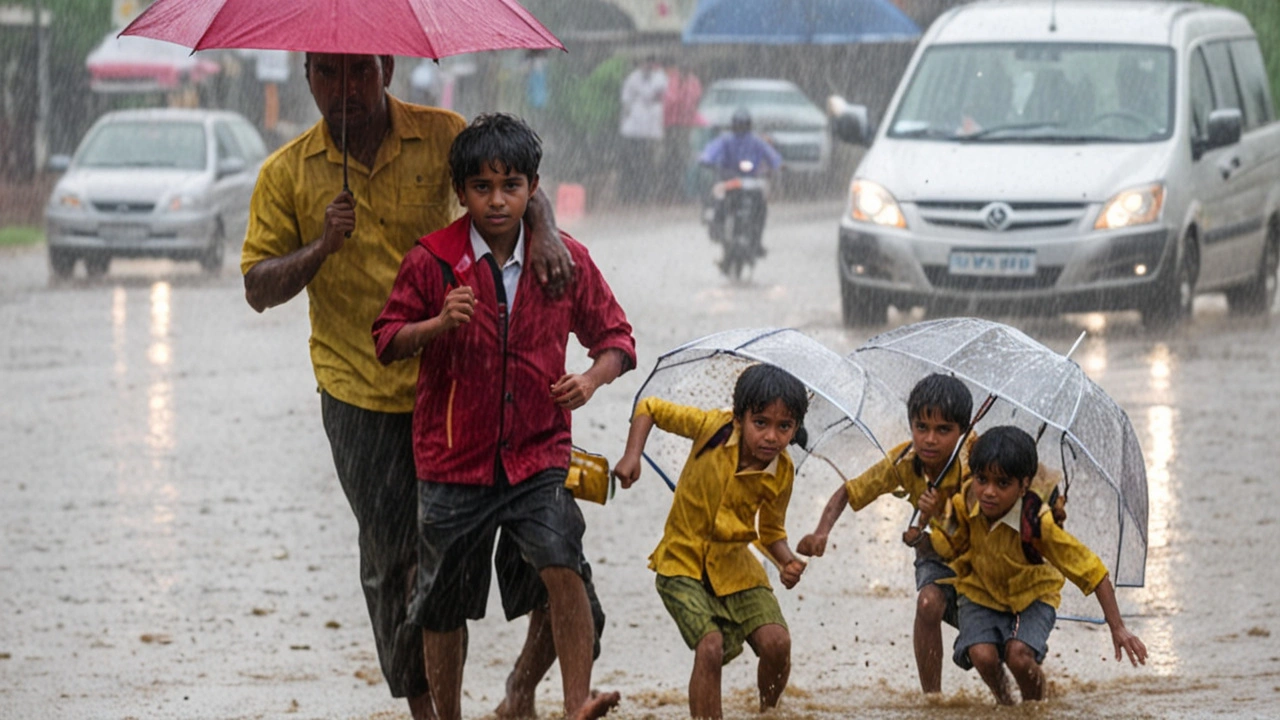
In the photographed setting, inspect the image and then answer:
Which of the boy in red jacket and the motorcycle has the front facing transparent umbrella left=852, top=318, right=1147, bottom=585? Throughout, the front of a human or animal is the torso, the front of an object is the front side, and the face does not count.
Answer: the motorcycle

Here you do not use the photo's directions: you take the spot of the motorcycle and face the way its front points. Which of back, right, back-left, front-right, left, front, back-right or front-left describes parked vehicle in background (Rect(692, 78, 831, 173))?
back

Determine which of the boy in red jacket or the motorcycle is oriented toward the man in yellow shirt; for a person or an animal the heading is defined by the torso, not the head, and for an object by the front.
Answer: the motorcycle

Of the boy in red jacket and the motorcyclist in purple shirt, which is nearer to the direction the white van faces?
the boy in red jacket

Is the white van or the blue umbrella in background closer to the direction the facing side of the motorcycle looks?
the white van

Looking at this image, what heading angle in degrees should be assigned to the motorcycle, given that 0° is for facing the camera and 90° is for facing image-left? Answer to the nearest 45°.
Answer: approximately 0°

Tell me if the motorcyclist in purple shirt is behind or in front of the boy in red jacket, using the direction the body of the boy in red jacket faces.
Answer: behind

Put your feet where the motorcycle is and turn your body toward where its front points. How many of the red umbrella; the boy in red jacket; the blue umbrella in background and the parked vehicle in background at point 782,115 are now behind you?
2

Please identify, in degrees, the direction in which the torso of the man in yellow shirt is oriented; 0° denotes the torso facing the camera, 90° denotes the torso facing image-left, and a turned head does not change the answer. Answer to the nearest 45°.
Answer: approximately 0°

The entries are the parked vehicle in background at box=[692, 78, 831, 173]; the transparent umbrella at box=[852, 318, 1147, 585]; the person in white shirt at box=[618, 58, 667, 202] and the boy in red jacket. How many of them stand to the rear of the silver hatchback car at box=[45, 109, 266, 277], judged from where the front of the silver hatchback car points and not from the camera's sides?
2

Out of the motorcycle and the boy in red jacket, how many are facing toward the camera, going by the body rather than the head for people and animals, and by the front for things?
2

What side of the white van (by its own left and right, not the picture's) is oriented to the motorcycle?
right
